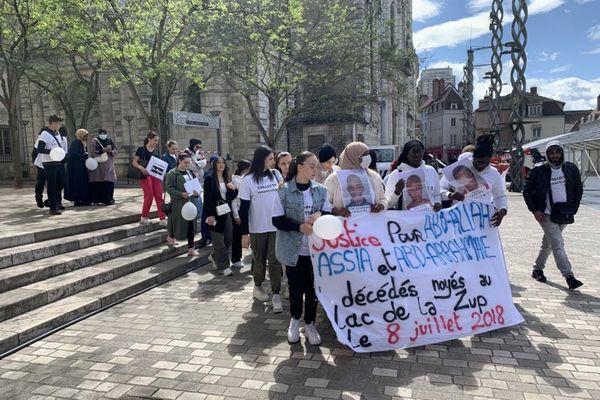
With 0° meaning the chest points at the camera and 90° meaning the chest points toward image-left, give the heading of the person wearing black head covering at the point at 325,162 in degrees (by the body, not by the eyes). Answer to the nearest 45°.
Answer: approximately 315°

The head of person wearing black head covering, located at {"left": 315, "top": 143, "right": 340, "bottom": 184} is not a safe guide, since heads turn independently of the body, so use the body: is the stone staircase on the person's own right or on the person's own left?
on the person's own right

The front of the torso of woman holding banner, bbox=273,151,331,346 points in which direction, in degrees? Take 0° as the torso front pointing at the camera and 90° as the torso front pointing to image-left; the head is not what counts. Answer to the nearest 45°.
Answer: approximately 315°

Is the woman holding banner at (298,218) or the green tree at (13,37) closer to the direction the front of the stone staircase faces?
the woman holding banner

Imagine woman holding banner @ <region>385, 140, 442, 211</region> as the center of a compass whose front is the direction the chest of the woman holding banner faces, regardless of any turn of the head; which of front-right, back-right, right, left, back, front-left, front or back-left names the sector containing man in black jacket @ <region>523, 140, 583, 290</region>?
back-left

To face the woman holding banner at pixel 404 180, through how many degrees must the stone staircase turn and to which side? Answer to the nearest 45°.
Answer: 0° — it already faces them
